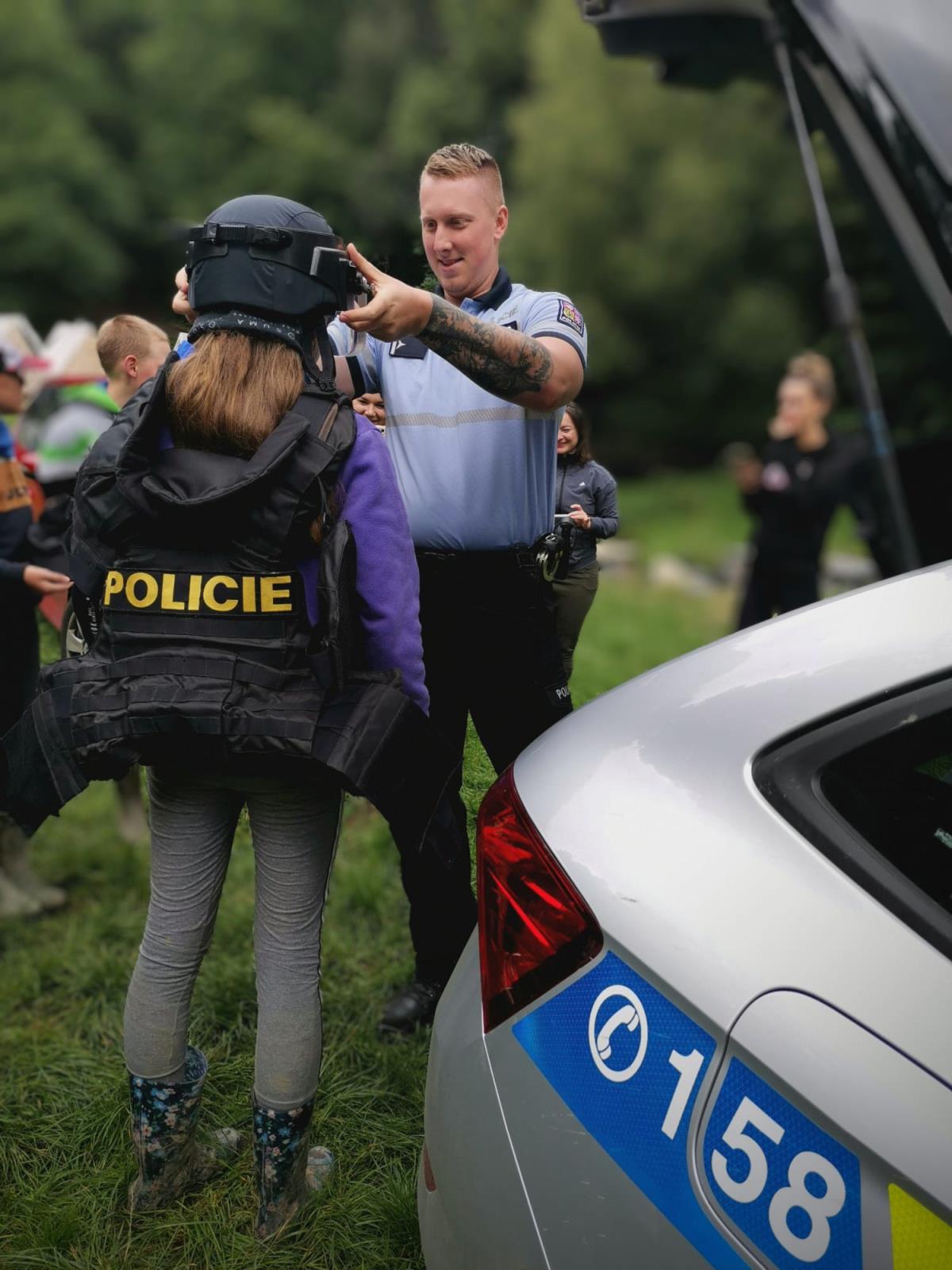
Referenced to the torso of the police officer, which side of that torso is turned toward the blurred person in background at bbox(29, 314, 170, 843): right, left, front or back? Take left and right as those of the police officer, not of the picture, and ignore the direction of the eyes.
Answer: right

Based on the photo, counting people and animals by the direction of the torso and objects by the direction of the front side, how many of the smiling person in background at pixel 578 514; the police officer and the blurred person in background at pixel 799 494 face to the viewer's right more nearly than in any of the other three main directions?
0

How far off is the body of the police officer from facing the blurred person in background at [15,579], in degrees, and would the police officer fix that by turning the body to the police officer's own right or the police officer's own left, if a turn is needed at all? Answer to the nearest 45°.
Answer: approximately 90° to the police officer's own right

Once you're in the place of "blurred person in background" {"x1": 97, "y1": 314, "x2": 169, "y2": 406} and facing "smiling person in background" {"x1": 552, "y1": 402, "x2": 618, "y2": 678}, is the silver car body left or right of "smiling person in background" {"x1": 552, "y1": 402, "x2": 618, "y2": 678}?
right

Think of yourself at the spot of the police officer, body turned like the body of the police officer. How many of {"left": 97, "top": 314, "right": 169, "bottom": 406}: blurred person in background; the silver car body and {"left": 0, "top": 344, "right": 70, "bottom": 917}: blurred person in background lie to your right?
2

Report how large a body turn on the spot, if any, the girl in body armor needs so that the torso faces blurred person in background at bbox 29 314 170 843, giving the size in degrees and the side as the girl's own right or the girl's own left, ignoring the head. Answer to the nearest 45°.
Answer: approximately 45° to the girl's own left

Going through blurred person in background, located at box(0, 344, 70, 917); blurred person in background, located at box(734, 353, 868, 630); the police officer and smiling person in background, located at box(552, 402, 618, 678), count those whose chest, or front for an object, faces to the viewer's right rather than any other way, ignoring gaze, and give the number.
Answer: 1

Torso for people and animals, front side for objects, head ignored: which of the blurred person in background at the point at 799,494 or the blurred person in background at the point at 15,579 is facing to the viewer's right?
the blurred person in background at the point at 15,579

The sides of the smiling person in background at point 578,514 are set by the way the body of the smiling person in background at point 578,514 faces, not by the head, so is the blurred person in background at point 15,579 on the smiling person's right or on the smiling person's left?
on the smiling person's right

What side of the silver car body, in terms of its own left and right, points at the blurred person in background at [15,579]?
back

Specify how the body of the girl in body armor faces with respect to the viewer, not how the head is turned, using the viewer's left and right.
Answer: facing away from the viewer and to the right of the viewer

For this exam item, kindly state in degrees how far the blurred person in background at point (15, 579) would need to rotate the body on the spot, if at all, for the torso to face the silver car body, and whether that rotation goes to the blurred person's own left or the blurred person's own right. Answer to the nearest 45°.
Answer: approximately 90° to the blurred person's own right

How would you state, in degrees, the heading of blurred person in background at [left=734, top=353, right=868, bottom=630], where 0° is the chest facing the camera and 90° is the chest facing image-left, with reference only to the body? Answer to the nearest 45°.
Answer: approximately 45°

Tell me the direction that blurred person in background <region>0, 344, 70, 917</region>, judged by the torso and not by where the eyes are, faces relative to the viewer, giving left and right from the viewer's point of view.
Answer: facing to the right of the viewer
